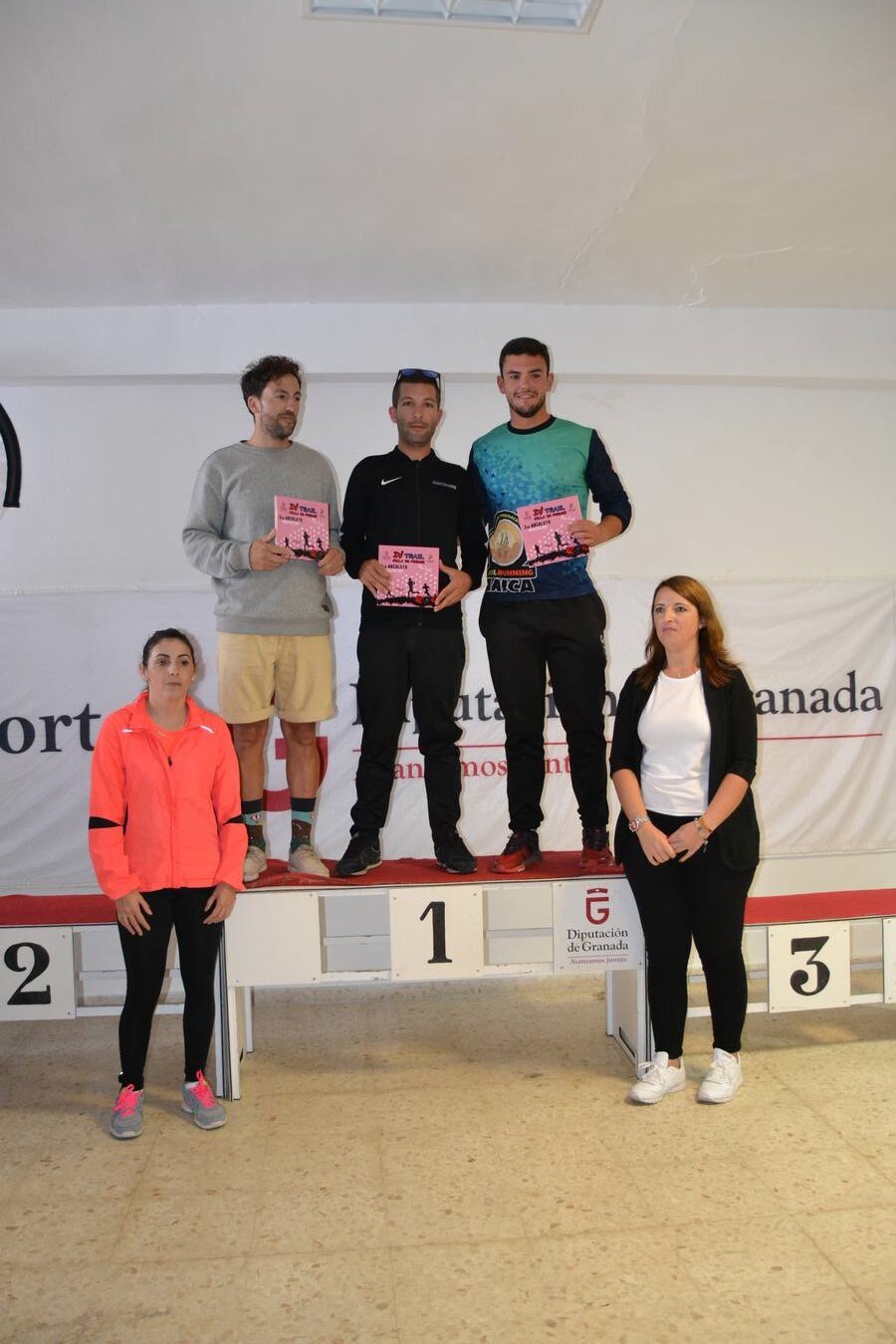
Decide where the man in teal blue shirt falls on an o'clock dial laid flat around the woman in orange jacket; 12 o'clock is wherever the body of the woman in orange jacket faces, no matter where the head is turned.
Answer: The man in teal blue shirt is roughly at 9 o'clock from the woman in orange jacket.

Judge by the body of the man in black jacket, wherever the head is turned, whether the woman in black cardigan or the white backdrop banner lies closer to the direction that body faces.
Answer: the woman in black cardigan

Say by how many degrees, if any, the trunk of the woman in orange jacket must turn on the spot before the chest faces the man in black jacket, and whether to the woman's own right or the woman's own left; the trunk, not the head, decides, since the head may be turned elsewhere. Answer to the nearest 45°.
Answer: approximately 90° to the woman's own left

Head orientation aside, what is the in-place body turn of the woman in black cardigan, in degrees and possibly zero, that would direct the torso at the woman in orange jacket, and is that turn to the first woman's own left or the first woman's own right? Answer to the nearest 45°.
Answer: approximately 45° to the first woman's own right

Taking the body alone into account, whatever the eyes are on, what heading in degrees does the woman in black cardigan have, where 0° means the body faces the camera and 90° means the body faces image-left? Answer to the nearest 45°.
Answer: approximately 45°
